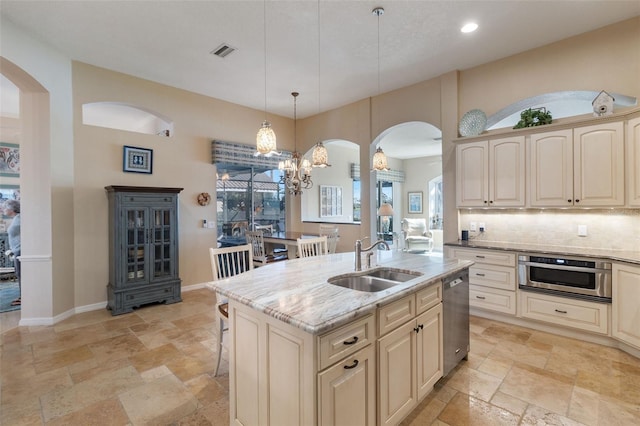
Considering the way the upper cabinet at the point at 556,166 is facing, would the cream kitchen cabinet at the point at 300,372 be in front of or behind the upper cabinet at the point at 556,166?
in front

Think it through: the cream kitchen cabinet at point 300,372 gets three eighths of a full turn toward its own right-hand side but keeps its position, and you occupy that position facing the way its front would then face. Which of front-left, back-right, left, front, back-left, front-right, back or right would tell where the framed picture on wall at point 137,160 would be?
front-right

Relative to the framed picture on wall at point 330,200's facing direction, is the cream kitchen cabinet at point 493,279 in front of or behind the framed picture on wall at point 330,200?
in front

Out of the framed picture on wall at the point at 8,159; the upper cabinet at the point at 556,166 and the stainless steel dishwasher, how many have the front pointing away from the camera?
0

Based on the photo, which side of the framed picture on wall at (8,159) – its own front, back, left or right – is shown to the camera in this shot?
front

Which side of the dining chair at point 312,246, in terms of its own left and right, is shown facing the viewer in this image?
back

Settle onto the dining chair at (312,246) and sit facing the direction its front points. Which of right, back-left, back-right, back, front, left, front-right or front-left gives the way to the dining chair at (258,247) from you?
front-left

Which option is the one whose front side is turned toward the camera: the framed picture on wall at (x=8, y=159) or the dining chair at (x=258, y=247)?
the framed picture on wall

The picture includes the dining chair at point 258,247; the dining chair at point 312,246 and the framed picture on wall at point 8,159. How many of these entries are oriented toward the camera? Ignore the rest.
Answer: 1

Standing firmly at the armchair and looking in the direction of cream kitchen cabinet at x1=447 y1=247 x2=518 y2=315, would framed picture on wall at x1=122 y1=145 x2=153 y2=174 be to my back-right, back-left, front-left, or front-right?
front-right

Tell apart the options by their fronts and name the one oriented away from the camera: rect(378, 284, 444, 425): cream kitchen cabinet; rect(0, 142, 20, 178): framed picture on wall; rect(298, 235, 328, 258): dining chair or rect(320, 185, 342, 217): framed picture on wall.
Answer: the dining chair

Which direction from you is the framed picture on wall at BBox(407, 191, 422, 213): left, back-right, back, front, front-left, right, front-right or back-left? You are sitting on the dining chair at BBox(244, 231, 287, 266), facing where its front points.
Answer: front

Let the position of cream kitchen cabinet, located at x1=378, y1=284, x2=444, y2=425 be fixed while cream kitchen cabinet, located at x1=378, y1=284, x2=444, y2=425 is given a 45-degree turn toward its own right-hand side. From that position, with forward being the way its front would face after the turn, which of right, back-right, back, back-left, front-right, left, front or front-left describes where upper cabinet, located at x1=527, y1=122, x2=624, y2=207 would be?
back-left

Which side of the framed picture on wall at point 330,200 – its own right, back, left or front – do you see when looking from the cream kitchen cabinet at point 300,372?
front

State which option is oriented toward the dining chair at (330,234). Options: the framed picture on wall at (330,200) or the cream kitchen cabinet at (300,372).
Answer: the framed picture on wall
